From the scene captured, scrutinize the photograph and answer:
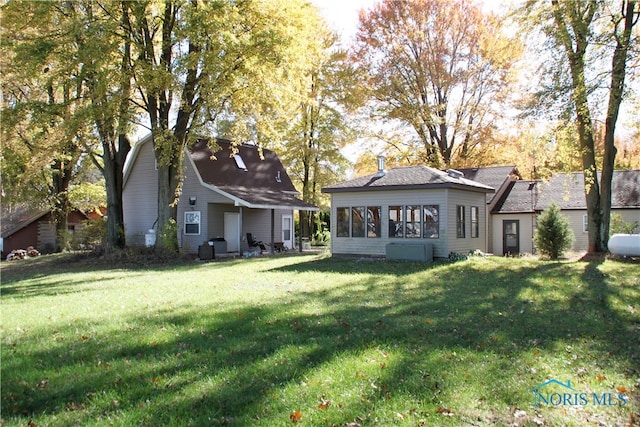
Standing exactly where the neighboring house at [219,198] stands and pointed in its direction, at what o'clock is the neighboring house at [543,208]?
the neighboring house at [543,208] is roughly at 11 o'clock from the neighboring house at [219,198].

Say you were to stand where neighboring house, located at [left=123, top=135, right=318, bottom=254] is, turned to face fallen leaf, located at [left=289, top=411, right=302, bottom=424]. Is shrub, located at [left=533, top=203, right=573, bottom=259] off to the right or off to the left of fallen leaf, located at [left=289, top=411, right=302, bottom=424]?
left

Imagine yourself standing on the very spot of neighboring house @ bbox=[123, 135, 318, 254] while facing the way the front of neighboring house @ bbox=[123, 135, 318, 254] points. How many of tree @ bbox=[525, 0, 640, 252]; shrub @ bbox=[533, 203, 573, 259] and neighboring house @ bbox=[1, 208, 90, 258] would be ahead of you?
2

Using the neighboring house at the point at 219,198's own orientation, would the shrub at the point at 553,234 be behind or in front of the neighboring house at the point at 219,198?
in front

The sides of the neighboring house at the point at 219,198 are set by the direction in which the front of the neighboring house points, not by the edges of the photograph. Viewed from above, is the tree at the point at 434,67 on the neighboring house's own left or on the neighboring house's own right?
on the neighboring house's own left

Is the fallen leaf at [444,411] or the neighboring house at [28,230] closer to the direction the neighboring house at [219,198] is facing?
the fallen leaf

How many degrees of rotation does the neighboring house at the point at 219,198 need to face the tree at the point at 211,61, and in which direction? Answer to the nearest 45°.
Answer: approximately 45° to its right

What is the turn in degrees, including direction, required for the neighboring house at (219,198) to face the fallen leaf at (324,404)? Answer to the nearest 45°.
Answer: approximately 45° to its right

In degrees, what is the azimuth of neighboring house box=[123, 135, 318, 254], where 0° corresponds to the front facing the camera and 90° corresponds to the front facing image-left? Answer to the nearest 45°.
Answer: approximately 315°

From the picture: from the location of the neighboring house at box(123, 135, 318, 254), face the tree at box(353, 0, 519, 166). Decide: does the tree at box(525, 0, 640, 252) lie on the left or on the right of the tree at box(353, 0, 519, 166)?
right

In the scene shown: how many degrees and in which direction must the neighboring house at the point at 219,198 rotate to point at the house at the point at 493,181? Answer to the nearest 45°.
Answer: approximately 45° to its left

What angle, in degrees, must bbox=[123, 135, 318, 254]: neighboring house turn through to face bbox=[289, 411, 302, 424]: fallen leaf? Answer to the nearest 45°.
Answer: approximately 45° to its right
